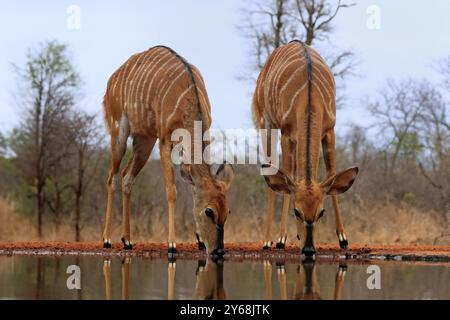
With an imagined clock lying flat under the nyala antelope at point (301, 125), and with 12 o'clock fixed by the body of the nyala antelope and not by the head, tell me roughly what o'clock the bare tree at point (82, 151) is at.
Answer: The bare tree is roughly at 5 o'clock from the nyala antelope.

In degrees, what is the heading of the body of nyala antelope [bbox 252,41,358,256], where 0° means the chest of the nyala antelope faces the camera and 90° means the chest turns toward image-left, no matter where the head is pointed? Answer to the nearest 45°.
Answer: approximately 0°

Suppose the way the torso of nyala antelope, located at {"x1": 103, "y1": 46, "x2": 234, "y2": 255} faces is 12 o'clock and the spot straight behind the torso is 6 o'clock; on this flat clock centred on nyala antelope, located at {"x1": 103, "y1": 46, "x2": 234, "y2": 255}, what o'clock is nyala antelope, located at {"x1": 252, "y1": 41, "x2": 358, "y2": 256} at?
nyala antelope, located at {"x1": 252, "y1": 41, "x2": 358, "y2": 256} is roughly at 11 o'clock from nyala antelope, located at {"x1": 103, "y1": 46, "x2": 234, "y2": 255}.

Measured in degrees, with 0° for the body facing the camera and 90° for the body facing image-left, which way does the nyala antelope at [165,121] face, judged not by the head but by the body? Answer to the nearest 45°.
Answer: approximately 315°

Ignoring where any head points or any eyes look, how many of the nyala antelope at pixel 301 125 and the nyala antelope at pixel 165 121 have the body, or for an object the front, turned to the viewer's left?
0

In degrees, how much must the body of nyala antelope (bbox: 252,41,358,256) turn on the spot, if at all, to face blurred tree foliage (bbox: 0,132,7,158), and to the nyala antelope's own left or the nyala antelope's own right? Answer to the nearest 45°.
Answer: approximately 135° to the nyala antelope's own right

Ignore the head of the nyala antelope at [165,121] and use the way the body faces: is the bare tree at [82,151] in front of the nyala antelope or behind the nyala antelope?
behind
